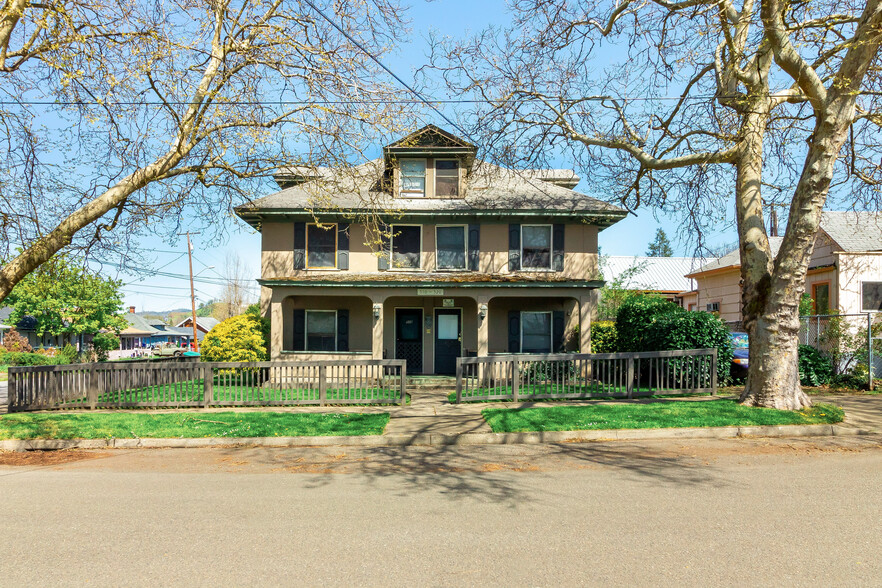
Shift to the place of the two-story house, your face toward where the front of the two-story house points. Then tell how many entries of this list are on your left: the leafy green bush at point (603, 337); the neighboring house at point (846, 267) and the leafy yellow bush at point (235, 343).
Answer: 2

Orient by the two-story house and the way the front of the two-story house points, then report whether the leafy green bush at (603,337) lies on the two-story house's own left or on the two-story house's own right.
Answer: on the two-story house's own left

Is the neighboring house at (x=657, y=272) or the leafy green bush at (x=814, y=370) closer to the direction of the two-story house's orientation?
the leafy green bush

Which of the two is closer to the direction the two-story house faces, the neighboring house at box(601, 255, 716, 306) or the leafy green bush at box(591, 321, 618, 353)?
the leafy green bush

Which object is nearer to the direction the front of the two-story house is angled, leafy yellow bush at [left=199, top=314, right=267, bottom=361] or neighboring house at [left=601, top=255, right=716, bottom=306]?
the leafy yellow bush

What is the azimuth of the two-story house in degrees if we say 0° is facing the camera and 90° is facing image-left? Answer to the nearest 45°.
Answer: approximately 0°

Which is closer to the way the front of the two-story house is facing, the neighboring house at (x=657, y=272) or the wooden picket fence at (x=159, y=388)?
the wooden picket fence

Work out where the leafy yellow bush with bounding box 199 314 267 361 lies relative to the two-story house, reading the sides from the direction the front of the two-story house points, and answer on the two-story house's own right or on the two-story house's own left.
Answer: on the two-story house's own right
